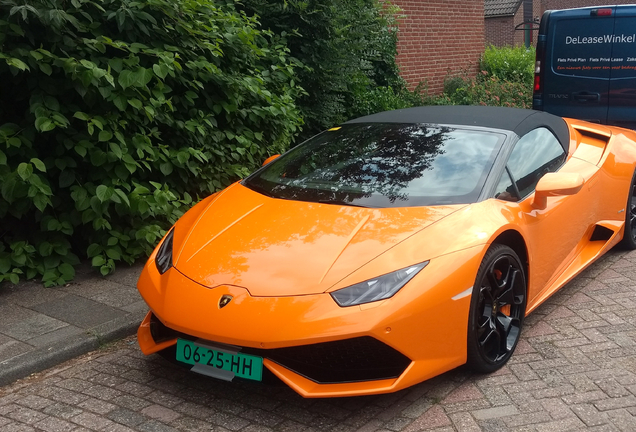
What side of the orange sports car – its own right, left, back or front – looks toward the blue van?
back

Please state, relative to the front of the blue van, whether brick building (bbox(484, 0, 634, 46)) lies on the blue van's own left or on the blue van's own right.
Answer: on the blue van's own left

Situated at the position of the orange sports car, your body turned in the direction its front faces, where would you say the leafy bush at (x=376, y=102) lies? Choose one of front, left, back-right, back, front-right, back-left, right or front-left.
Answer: back-right

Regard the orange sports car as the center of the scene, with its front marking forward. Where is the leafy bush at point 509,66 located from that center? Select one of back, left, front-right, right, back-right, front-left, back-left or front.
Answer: back-right

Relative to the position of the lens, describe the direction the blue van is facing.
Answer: facing away from the viewer and to the right of the viewer

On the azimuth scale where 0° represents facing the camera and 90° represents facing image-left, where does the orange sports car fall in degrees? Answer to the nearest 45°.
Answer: approximately 45°

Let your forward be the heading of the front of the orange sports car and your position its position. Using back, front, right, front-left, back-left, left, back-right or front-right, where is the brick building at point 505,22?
back-right

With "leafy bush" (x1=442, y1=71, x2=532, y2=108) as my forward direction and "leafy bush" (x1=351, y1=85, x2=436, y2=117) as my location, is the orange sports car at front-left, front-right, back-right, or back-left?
back-right

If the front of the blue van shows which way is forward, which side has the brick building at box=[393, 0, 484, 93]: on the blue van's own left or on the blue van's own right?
on the blue van's own left

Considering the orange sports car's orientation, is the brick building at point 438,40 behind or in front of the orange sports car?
behind

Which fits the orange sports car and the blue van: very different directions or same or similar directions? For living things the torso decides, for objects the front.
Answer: very different directions

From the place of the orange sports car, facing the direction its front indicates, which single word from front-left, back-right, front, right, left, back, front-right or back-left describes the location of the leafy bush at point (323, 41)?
back-right
